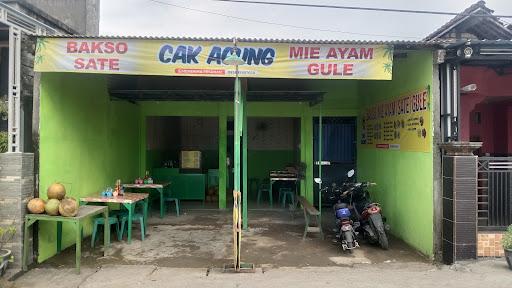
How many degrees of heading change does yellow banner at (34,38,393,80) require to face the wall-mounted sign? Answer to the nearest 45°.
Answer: approximately 90° to its left

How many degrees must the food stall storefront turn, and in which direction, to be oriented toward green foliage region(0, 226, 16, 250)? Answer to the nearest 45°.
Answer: approximately 45° to its right

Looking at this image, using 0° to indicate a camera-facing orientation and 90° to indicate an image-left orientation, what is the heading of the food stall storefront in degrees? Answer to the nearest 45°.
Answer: approximately 0°

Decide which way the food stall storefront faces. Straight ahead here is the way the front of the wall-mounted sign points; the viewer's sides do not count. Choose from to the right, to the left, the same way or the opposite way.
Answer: to the left

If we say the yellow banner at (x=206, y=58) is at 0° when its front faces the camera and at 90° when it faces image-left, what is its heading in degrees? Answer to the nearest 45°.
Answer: approximately 0°
